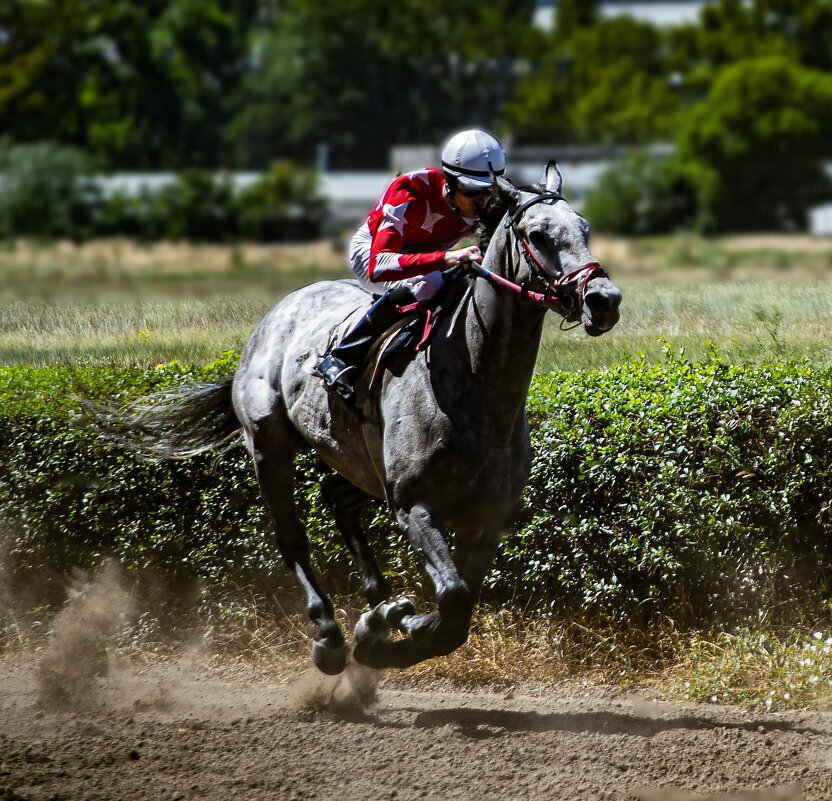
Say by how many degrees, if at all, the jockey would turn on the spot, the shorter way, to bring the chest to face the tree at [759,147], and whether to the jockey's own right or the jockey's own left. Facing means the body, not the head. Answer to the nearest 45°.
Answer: approximately 135° to the jockey's own left

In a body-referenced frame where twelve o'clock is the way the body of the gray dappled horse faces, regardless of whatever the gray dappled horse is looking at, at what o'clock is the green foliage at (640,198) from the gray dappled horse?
The green foliage is roughly at 8 o'clock from the gray dappled horse.

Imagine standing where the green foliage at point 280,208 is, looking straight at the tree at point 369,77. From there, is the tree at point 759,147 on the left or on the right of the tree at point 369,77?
right

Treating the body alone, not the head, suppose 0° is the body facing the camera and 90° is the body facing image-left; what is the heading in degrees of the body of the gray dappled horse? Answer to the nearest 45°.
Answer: approximately 315°

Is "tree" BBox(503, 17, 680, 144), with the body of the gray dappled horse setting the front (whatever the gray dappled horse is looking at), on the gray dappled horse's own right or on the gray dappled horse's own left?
on the gray dappled horse's own left

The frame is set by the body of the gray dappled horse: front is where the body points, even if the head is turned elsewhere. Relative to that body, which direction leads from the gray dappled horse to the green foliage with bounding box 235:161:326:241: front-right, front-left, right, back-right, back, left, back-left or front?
back-left

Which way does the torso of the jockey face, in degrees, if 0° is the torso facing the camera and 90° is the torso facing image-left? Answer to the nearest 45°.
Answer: approximately 315°

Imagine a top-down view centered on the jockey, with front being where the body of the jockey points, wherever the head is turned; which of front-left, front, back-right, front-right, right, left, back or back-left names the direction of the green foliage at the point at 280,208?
back-left

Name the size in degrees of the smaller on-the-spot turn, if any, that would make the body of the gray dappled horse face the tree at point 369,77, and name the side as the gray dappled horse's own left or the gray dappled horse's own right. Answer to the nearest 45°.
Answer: approximately 135° to the gray dappled horse's own left
